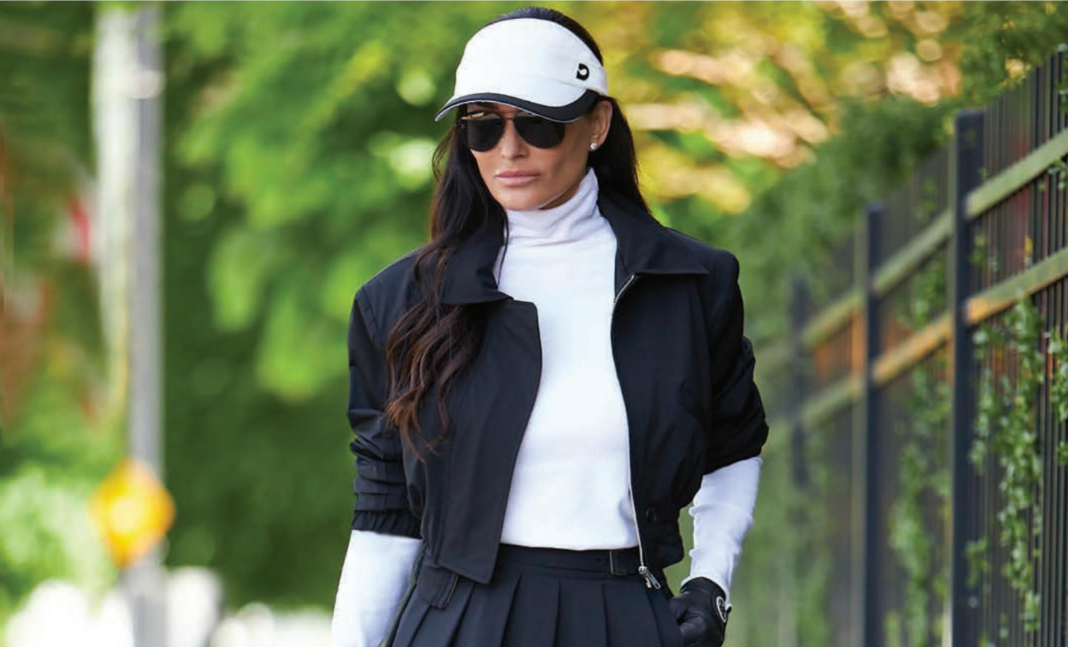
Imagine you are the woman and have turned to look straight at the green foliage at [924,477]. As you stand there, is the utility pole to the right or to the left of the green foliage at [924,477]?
left

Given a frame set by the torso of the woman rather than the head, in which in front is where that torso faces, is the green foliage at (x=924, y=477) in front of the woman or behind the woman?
behind

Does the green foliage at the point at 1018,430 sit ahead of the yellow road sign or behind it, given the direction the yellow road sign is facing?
ahead

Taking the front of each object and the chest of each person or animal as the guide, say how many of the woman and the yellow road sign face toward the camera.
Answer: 2

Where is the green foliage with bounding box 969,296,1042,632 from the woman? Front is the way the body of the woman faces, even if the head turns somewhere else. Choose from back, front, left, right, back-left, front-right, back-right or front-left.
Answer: back-left

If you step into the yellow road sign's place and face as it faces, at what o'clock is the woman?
The woman is roughly at 12 o'clock from the yellow road sign.

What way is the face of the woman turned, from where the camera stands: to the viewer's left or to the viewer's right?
to the viewer's left

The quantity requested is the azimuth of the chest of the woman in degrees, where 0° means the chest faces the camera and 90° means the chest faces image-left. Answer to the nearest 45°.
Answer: approximately 0°

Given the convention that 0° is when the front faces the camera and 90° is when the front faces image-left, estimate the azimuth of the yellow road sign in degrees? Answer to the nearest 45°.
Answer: approximately 0°

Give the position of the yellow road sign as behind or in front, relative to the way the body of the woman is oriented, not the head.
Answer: behind

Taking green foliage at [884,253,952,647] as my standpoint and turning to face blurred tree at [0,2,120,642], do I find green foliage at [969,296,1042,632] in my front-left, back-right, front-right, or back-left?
back-left
